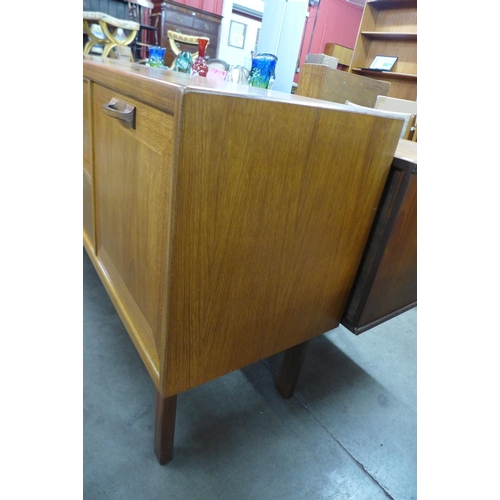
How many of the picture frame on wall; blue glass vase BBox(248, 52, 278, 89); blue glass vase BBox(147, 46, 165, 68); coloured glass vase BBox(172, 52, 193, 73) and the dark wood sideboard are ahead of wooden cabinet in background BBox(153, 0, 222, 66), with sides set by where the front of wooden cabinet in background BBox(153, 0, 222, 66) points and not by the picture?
4

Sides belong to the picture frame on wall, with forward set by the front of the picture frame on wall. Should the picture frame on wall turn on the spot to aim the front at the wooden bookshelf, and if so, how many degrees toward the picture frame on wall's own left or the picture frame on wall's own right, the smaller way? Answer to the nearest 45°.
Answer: approximately 45° to the picture frame on wall's own left

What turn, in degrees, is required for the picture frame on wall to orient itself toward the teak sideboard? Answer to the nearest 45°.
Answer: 0° — it already faces it

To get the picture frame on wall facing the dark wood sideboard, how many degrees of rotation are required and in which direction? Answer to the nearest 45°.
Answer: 0° — it already faces it

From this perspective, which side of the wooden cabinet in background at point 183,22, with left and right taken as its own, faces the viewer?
front

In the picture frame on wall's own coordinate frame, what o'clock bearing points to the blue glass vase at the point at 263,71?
The blue glass vase is roughly at 12 o'clock from the picture frame on wall.

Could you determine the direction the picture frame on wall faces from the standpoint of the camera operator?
facing the viewer

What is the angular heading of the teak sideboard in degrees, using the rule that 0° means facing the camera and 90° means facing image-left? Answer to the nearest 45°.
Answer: approximately 45°

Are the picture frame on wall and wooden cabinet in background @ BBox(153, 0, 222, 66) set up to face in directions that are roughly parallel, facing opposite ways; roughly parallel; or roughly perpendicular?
roughly parallel

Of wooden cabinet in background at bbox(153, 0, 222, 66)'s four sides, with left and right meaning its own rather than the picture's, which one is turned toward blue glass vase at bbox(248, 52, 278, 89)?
front

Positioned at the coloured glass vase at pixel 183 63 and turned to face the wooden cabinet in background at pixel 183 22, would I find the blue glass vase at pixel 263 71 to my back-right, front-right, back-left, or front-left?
back-right

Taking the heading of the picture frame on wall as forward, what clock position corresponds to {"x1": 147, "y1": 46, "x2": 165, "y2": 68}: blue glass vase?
The blue glass vase is roughly at 12 o'clock from the picture frame on wall.

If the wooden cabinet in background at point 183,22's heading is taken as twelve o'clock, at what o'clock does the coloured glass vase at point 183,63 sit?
The coloured glass vase is roughly at 12 o'clock from the wooden cabinet in background.

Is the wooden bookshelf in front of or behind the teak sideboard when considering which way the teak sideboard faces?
behind

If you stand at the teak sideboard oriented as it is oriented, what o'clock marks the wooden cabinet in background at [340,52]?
The wooden cabinet in background is roughly at 5 o'clock from the teak sideboard.
